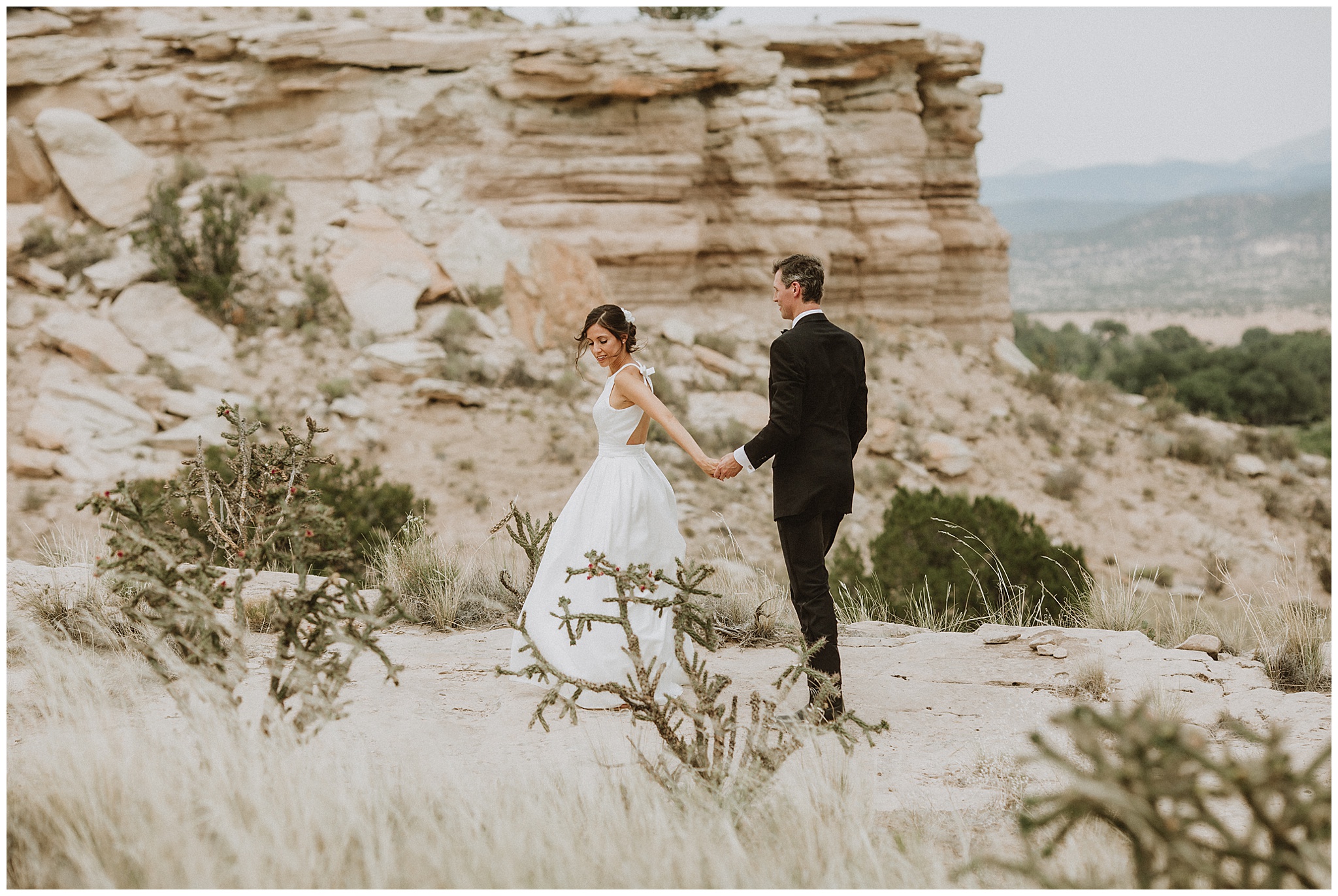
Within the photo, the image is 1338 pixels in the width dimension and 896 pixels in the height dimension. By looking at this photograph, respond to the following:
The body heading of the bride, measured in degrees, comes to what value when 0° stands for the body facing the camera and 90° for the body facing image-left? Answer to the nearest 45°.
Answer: approximately 90°

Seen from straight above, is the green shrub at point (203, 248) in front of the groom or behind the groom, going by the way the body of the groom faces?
in front

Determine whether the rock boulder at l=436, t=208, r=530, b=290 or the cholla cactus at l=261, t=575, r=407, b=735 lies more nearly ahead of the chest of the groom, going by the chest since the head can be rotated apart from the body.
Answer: the rock boulder

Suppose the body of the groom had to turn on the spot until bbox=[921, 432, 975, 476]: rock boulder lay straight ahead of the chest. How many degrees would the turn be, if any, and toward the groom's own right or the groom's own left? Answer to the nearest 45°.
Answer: approximately 45° to the groom's own right

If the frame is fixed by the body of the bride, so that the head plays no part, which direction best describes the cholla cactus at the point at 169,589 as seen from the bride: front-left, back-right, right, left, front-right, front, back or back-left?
front-left

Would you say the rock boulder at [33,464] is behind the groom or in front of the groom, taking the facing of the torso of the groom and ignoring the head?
in front

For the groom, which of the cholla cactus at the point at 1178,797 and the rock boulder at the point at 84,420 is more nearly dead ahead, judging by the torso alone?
the rock boulder

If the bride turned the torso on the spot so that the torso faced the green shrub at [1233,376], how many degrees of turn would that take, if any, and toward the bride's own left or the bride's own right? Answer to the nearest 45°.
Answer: approximately 135° to the bride's own right

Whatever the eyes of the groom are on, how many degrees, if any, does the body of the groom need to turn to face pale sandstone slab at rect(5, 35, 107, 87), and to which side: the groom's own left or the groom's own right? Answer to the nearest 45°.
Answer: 0° — they already face it

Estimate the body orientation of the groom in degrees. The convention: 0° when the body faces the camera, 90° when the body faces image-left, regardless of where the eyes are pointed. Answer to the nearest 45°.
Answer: approximately 135°

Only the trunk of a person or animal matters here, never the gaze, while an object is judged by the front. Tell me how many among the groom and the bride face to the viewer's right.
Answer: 0

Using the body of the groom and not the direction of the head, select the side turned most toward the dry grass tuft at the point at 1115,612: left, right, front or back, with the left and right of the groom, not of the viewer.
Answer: right

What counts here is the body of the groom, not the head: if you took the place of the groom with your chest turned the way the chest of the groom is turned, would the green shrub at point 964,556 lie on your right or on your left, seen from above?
on your right
